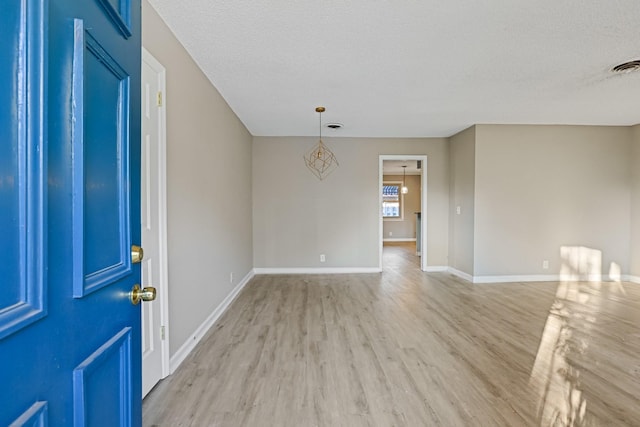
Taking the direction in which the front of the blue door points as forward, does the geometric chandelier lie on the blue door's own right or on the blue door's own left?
on the blue door's own left

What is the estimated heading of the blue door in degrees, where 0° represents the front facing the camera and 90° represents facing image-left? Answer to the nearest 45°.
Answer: approximately 315°

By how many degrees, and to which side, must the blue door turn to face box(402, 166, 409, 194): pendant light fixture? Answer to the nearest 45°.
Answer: approximately 90° to its left
